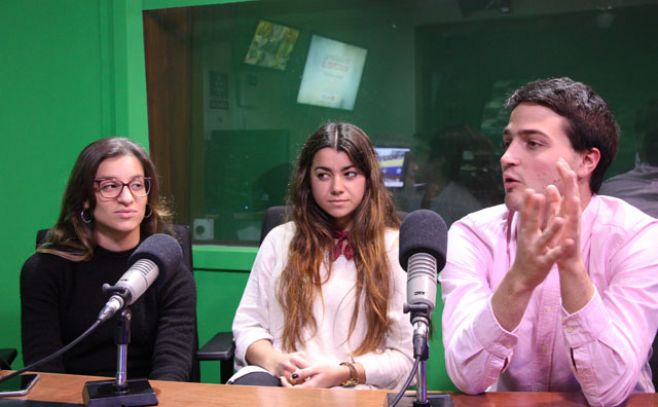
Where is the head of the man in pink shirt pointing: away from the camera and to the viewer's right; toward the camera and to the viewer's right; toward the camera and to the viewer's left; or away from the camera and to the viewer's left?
toward the camera and to the viewer's left

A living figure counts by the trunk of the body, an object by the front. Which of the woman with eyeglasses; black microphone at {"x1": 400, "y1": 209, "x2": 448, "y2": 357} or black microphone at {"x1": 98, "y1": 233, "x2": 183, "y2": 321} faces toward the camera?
the woman with eyeglasses

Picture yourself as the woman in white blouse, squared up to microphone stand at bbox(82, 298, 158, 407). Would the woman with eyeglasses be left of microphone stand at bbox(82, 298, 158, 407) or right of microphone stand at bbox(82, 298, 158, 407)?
right

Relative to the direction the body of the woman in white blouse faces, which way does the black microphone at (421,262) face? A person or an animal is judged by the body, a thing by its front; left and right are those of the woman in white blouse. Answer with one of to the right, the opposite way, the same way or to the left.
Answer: the opposite way

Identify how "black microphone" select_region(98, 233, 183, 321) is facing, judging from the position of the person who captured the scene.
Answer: facing away from the viewer and to the right of the viewer

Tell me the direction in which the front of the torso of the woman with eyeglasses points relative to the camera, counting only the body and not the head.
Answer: toward the camera

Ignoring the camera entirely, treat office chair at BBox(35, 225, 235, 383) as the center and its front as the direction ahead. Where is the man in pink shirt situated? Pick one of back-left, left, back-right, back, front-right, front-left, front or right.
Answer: front-left

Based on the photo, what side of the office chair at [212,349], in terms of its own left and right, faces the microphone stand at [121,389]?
front

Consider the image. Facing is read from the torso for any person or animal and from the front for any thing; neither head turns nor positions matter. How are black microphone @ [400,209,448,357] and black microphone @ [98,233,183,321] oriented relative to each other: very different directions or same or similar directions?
same or similar directions

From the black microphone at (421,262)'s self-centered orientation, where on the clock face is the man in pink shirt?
The man in pink shirt is roughly at 1 o'clock from the black microphone.

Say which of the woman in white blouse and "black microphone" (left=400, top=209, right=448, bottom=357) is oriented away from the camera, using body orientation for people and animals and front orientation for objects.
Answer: the black microphone

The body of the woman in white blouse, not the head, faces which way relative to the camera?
toward the camera

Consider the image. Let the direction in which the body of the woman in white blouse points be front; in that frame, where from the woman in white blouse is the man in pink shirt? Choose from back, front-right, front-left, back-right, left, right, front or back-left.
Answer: front-left

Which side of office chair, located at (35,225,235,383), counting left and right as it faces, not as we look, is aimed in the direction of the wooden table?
front

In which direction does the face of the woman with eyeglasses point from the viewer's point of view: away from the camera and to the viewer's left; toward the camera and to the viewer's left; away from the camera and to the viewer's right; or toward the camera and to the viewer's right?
toward the camera and to the viewer's right

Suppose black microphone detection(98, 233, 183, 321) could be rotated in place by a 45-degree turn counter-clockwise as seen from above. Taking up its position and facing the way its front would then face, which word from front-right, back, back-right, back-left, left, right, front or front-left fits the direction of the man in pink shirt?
right

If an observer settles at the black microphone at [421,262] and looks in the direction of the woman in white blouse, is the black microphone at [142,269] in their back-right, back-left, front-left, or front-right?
front-left

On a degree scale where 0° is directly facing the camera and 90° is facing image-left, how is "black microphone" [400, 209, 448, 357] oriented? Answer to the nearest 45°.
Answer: approximately 180°
